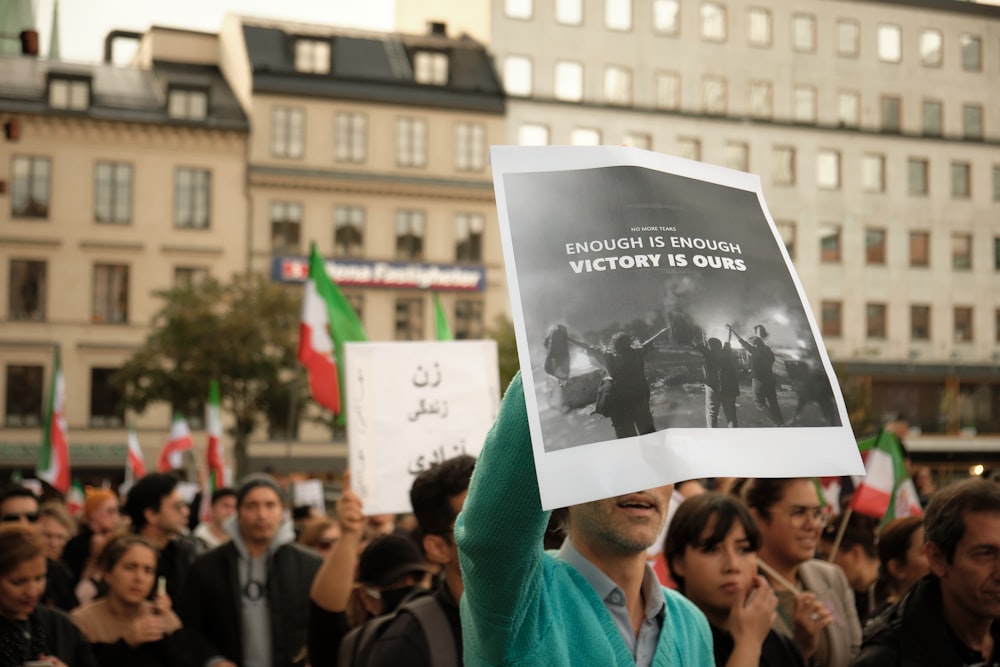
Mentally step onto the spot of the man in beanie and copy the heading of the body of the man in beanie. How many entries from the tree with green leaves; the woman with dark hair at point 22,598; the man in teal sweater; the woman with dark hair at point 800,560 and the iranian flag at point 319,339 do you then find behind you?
2

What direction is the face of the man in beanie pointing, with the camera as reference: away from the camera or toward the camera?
toward the camera

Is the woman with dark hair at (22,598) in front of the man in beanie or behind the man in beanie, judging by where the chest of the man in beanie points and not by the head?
in front

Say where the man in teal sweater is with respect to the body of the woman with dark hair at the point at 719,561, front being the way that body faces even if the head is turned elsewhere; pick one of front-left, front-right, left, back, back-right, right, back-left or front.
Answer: front-right

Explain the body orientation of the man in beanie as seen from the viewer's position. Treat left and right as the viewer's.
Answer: facing the viewer

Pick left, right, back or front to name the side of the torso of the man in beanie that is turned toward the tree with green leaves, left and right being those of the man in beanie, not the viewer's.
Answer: back

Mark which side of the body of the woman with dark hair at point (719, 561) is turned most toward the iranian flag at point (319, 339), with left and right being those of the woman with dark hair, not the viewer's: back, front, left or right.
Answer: back

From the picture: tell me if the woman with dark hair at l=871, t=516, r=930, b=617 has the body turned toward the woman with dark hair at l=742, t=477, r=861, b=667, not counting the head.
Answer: no

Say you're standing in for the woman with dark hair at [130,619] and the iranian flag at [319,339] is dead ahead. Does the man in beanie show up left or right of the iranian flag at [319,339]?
right

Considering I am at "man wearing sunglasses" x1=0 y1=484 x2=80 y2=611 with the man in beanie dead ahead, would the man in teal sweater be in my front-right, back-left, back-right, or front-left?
front-right

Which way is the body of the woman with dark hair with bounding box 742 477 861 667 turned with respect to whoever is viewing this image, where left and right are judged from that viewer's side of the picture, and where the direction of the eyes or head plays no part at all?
facing the viewer and to the right of the viewer

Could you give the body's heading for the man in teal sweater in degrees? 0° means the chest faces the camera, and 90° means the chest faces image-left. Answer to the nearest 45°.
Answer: approximately 315°

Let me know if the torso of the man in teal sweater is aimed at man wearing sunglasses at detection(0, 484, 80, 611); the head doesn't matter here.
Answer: no

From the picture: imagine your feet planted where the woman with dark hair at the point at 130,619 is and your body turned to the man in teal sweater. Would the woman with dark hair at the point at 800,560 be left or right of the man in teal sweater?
left

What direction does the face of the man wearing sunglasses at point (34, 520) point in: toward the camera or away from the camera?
toward the camera
